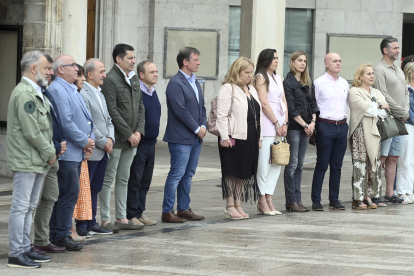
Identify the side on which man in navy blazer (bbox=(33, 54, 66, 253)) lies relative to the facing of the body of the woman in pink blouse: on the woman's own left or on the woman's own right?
on the woman's own right

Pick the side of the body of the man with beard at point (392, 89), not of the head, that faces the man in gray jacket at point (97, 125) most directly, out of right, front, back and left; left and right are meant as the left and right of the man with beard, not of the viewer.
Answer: right

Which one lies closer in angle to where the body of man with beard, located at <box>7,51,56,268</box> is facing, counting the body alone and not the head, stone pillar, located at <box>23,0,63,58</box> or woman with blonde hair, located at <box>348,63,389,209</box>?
the woman with blonde hair

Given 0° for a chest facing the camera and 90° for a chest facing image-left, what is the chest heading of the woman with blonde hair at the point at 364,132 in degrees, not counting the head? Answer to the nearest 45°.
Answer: approximately 315°

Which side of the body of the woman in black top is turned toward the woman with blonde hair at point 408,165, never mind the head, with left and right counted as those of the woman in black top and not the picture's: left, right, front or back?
left

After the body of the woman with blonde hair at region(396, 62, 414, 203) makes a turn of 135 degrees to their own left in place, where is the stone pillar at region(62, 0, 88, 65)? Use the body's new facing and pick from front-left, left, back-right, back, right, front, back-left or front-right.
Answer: left

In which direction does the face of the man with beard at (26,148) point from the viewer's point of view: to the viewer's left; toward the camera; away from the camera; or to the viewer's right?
to the viewer's right

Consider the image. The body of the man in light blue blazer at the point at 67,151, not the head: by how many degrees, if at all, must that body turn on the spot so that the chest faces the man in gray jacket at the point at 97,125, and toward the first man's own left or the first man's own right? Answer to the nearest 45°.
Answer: approximately 45° to the first man's own left

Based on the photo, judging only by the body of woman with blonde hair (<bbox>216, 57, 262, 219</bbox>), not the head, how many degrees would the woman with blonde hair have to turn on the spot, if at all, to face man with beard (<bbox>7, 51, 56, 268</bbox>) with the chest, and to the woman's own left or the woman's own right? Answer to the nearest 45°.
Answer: approximately 90° to the woman's own right
